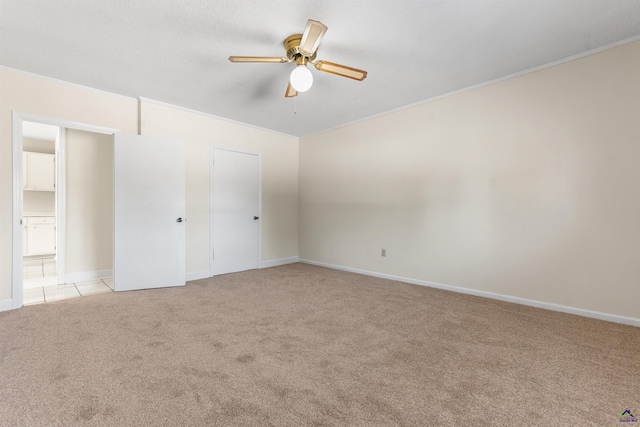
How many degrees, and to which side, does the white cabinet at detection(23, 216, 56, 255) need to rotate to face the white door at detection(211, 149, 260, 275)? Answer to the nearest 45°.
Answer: approximately 45° to its left

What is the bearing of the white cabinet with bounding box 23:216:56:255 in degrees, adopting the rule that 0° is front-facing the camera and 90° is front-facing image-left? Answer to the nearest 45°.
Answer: approximately 0°

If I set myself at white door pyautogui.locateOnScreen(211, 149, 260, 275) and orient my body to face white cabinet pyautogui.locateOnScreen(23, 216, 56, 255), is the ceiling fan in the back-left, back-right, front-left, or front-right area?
back-left

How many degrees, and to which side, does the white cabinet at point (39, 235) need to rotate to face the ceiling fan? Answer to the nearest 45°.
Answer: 0° — it already faces it
